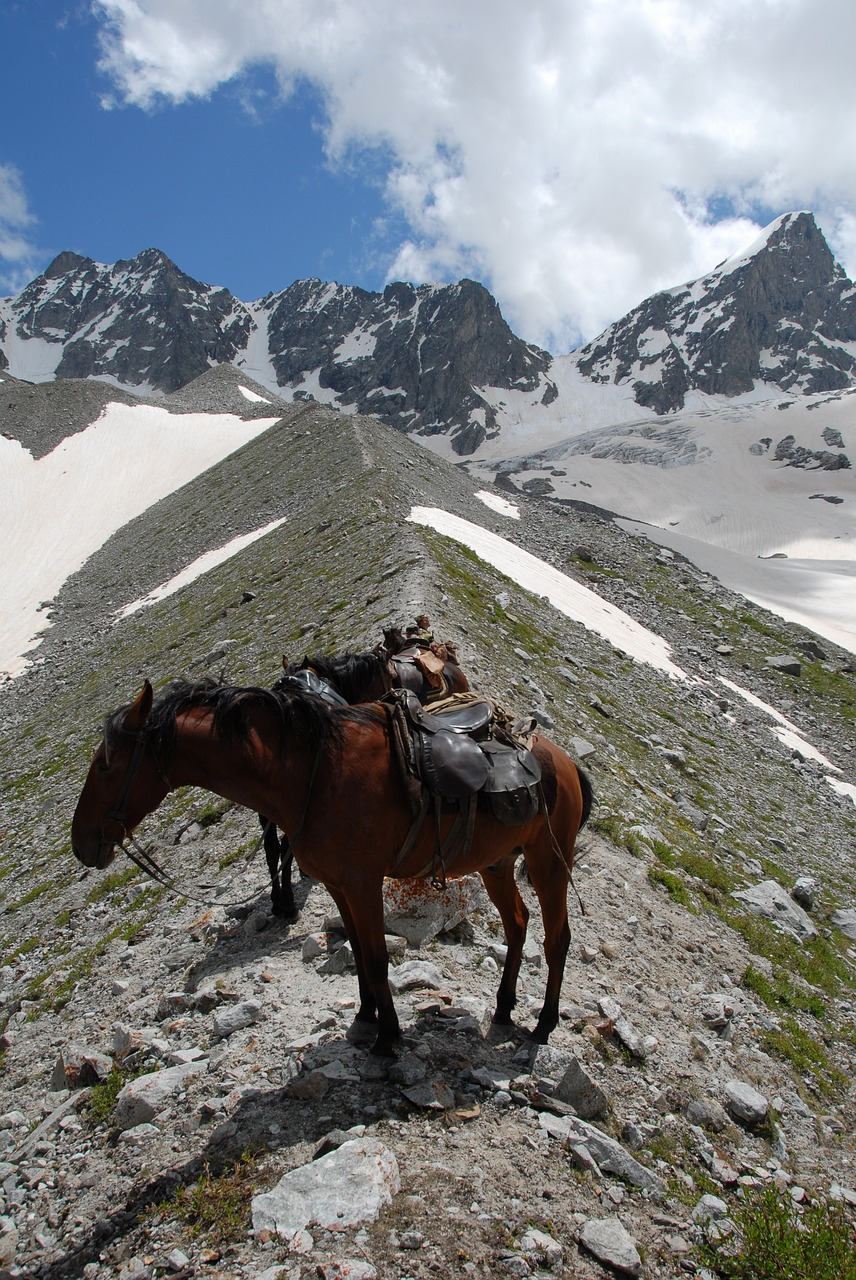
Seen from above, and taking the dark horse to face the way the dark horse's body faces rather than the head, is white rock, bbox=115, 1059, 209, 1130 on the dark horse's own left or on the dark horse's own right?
on the dark horse's own left

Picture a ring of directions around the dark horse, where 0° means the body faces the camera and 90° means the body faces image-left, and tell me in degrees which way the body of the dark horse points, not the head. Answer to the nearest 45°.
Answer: approximately 90°

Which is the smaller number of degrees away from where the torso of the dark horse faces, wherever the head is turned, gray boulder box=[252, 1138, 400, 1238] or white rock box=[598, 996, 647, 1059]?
the gray boulder

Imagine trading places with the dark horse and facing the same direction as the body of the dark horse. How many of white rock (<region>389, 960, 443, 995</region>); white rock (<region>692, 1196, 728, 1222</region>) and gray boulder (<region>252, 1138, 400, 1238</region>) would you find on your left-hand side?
3

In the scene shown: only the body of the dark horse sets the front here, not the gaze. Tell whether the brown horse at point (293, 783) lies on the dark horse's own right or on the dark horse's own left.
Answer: on the dark horse's own left

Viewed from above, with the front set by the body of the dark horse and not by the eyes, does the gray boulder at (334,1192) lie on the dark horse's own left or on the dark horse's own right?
on the dark horse's own left

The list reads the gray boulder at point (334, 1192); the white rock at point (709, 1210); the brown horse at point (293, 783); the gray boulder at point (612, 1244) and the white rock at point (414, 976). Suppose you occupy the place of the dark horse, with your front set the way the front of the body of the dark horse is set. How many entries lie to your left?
5

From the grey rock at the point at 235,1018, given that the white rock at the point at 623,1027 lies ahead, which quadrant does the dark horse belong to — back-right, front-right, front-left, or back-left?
front-left

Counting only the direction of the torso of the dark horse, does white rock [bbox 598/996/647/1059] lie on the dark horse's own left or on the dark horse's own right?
on the dark horse's own left

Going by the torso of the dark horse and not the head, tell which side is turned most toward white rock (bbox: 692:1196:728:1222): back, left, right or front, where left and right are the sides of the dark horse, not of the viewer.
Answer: left
